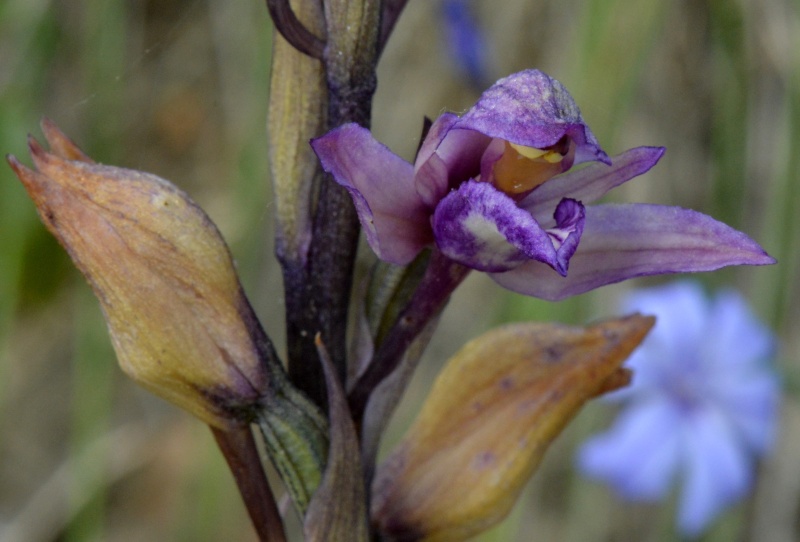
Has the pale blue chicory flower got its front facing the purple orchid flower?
yes

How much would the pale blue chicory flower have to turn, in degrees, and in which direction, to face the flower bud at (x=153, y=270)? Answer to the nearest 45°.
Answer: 0° — it already faces it

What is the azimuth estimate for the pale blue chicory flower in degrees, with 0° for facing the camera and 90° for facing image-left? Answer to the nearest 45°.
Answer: approximately 0°
